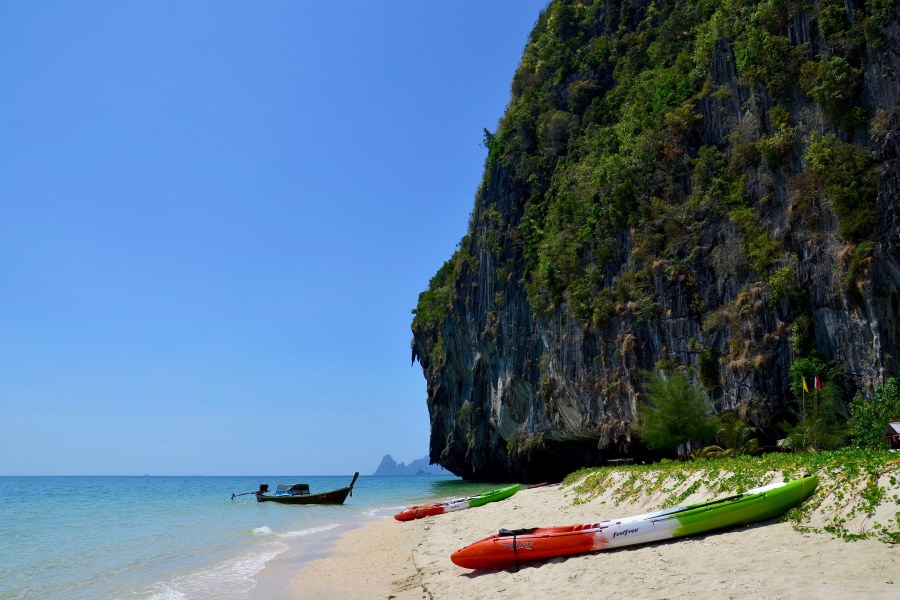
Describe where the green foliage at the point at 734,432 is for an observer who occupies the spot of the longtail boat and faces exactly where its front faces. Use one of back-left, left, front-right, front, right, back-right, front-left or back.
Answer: front-right

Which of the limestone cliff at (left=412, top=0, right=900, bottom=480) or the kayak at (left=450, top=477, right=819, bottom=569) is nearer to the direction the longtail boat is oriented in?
the limestone cliff

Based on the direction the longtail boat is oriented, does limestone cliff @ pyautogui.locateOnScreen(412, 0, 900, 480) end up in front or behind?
in front

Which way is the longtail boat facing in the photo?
to the viewer's right

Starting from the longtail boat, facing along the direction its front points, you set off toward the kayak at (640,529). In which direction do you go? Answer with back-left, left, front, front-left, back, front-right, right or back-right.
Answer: right

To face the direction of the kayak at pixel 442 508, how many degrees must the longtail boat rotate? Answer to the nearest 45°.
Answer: approximately 90° to its right

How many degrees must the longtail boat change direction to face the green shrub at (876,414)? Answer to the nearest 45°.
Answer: approximately 45° to its right
